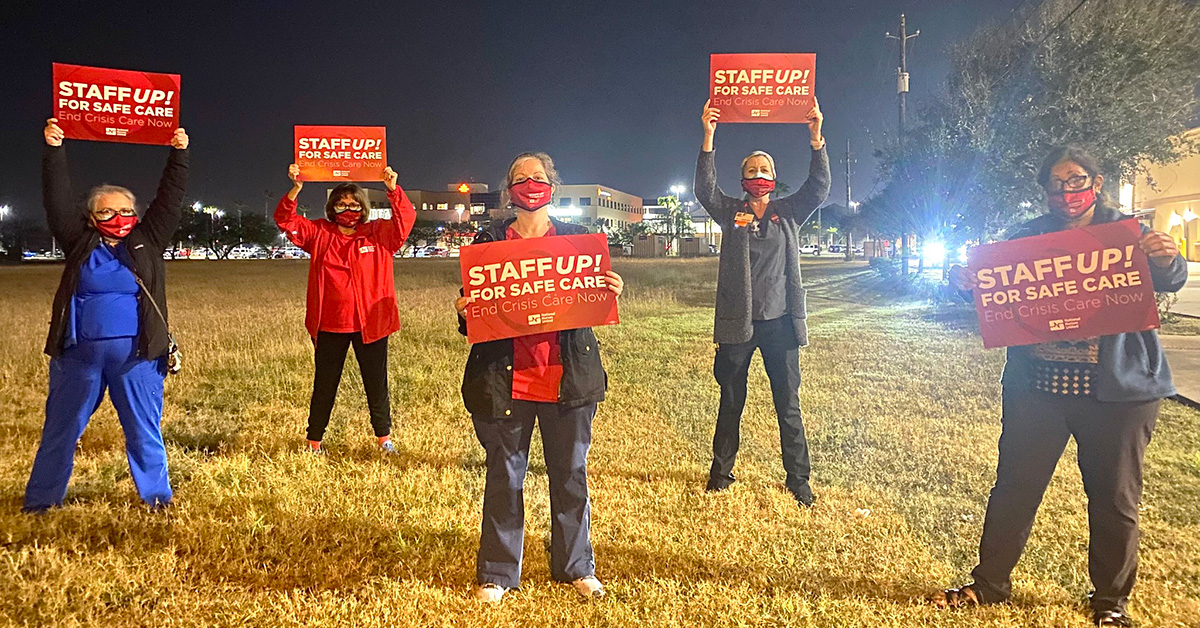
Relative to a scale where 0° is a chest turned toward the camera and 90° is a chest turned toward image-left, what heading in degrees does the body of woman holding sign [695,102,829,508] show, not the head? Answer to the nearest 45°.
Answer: approximately 0°

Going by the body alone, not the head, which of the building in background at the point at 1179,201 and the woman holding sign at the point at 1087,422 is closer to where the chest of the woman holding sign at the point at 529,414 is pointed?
the woman holding sign

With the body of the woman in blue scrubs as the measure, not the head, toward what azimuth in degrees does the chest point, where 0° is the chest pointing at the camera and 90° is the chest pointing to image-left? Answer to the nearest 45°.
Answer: approximately 0°

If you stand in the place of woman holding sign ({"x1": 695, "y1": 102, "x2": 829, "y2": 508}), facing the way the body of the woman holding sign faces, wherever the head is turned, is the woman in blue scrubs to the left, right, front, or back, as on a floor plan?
right

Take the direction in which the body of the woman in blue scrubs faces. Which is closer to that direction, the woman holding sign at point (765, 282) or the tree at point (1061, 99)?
the woman holding sign

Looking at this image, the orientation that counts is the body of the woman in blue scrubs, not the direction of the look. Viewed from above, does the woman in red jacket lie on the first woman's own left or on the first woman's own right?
on the first woman's own left

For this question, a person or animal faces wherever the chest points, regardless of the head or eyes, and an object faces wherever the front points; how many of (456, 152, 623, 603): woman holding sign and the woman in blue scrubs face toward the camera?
2

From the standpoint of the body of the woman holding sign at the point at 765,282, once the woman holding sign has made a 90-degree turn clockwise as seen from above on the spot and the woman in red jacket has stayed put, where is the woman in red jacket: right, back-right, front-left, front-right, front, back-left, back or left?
front

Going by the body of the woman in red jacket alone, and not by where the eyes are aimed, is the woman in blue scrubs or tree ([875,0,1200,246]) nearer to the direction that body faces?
the woman in blue scrubs

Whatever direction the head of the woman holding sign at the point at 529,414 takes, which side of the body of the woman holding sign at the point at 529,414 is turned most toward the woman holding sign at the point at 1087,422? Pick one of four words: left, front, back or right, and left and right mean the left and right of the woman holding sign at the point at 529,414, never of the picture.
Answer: left
